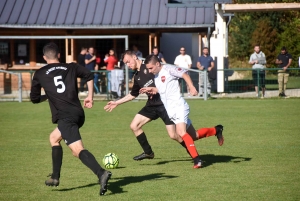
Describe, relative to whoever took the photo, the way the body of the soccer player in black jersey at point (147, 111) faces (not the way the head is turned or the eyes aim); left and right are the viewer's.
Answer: facing the viewer and to the left of the viewer

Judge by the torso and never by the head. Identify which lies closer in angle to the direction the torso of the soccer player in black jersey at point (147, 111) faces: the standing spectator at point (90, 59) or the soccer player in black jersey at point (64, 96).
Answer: the soccer player in black jersey

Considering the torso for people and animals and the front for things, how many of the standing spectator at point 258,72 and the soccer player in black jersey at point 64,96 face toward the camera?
1

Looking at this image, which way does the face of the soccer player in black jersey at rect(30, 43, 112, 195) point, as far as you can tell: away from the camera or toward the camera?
away from the camera

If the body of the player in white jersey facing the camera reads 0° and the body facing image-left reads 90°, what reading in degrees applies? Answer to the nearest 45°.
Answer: approximately 45°

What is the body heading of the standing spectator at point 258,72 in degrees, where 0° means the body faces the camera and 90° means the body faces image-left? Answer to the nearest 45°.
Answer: approximately 0°

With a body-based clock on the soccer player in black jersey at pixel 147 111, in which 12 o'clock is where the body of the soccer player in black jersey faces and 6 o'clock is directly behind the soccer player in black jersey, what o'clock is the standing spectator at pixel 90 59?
The standing spectator is roughly at 4 o'clock from the soccer player in black jersey.

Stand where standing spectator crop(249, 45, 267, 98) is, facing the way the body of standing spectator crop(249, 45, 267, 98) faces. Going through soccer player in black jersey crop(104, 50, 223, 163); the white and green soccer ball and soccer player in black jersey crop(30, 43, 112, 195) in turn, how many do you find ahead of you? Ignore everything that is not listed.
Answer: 3

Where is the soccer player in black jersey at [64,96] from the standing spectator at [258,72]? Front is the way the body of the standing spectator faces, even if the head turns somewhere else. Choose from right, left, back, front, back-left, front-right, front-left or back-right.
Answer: front

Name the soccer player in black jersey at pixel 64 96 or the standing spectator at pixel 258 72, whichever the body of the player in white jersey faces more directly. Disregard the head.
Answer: the soccer player in black jersey

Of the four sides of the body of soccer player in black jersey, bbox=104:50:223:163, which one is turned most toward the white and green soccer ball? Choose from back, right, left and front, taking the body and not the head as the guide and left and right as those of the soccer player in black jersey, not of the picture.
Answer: front

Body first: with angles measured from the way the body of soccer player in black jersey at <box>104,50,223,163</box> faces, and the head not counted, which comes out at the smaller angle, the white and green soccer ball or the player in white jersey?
the white and green soccer ball

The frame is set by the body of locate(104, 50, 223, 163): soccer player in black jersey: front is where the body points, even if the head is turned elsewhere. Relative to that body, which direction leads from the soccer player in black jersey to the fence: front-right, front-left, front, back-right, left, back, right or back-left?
back-right

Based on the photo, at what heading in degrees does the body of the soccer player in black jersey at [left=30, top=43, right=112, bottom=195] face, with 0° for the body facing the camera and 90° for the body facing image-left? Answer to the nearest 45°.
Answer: approximately 135°

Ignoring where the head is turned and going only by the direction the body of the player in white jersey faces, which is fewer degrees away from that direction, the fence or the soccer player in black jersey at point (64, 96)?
the soccer player in black jersey

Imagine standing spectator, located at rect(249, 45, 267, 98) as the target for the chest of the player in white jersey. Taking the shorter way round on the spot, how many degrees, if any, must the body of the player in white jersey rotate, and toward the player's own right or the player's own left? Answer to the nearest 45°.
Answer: approximately 135° to the player's own right
